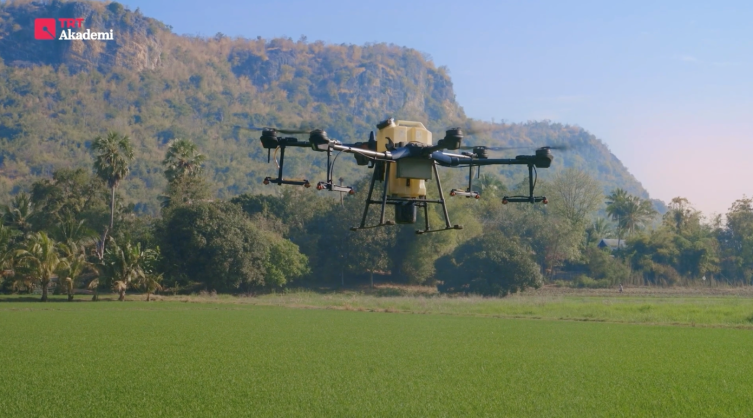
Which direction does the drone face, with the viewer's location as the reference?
facing the viewer and to the right of the viewer
